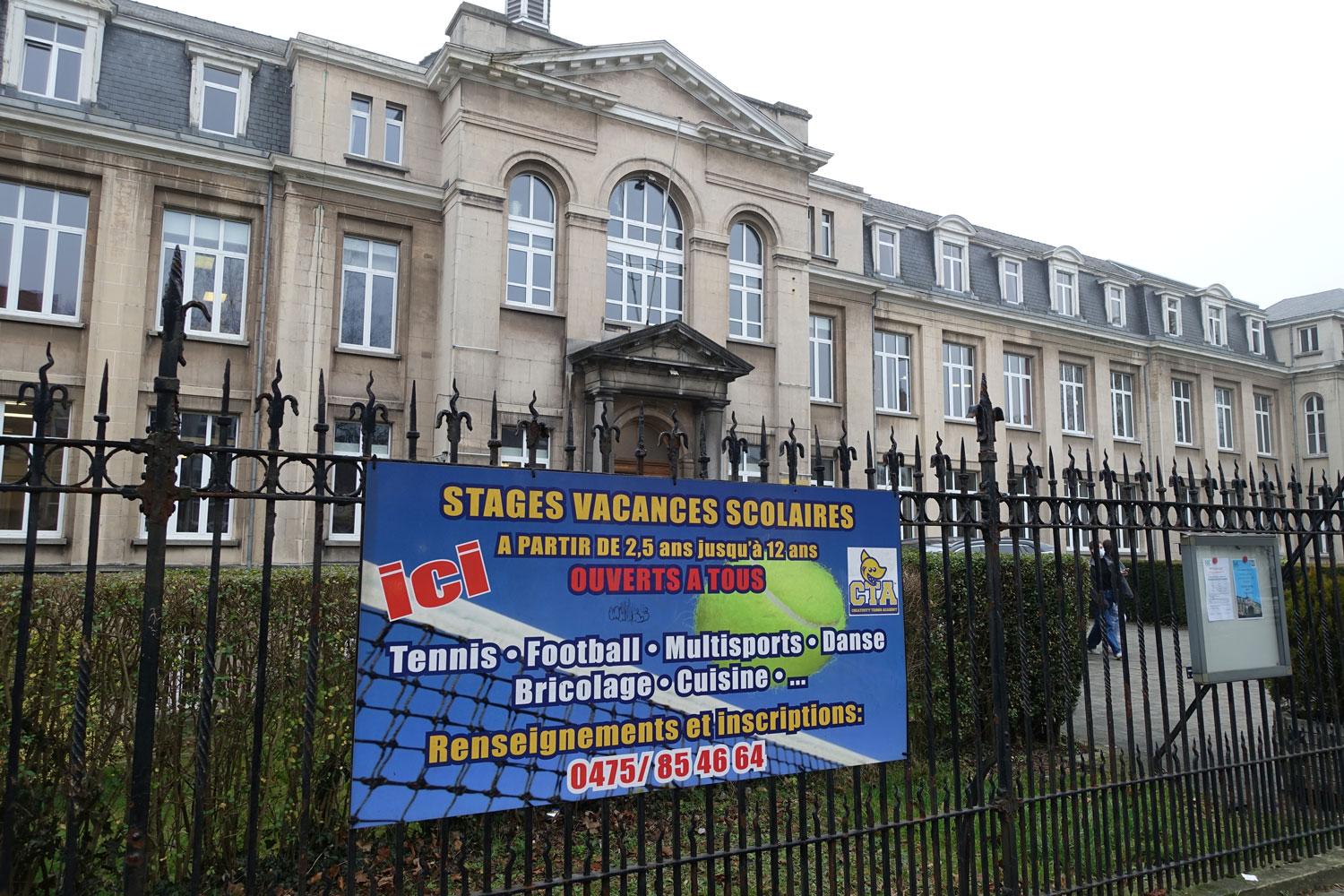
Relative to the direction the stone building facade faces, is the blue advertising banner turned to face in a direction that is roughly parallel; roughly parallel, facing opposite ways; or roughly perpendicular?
roughly parallel

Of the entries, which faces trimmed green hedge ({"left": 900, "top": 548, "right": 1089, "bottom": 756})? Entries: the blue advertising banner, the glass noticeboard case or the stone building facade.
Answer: the stone building facade

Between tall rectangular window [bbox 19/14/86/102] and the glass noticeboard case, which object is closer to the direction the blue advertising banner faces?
the glass noticeboard case

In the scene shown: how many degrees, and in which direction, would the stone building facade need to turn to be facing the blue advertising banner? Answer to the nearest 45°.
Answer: approximately 45° to its right

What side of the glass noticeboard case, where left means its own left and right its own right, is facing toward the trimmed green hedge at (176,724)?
right

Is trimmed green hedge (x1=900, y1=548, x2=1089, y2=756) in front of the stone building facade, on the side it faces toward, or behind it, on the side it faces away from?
in front

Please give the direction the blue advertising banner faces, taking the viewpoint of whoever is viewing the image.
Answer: facing the viewer and to the right of the viewer

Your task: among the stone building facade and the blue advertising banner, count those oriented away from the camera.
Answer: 0

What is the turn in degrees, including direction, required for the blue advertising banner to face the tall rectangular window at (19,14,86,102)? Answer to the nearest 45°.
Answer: approximately 180°

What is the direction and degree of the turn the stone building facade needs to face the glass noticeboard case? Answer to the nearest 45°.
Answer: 0° — it already faces it

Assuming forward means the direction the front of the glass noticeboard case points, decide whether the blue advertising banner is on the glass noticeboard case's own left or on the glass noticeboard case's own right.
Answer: on the glass noticeboard case's own right

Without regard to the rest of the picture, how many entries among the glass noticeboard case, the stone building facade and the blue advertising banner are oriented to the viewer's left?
0
